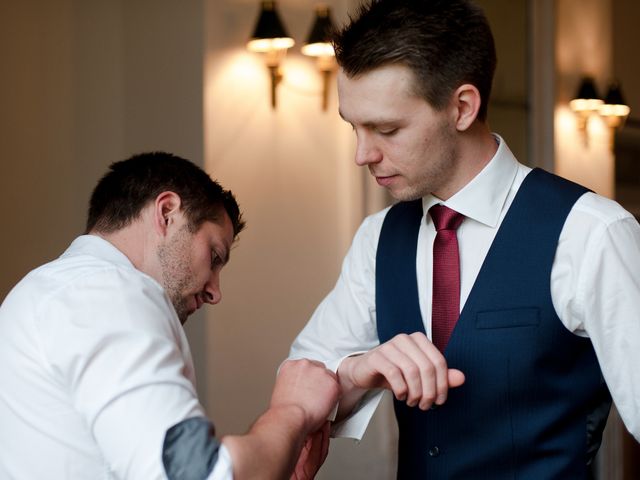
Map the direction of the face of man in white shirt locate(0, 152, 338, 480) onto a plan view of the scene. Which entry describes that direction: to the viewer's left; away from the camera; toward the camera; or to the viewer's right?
to the viewer's right

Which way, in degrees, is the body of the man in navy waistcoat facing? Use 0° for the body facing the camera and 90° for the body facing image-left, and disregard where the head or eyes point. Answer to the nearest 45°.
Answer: approximately 45°

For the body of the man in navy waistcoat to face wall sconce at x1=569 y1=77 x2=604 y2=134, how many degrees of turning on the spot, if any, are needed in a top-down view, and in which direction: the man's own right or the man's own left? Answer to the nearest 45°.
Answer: approximately 135° to the man's own right

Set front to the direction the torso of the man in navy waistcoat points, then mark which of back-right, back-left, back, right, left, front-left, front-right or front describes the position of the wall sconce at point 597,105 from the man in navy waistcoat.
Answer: back-right

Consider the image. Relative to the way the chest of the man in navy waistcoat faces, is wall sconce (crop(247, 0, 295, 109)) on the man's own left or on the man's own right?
on the man's own right
